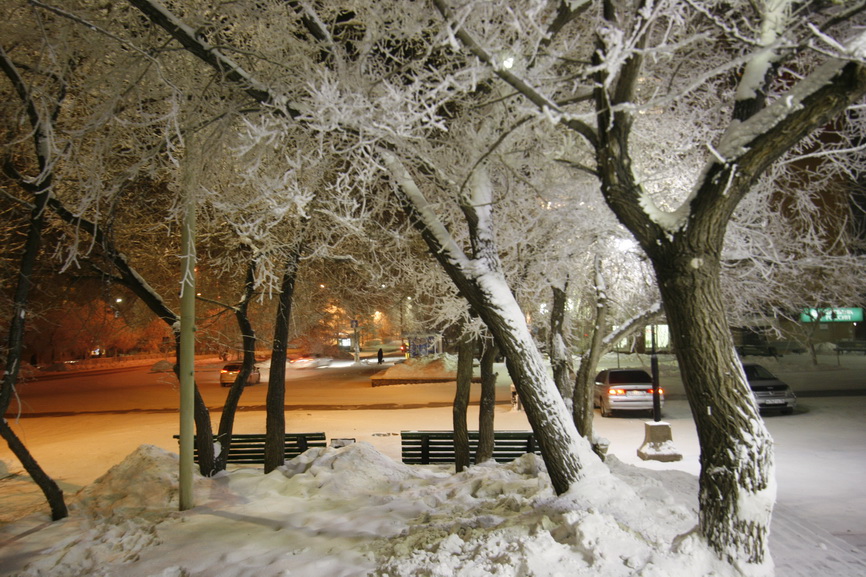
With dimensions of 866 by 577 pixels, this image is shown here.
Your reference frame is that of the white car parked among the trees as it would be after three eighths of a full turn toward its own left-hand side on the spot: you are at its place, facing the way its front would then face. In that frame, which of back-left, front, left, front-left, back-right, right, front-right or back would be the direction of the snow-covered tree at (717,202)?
front-left

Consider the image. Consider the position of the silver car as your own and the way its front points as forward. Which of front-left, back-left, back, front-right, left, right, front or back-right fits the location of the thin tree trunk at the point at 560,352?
back

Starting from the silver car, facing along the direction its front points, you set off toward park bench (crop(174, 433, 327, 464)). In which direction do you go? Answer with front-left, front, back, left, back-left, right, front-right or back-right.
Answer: back-left

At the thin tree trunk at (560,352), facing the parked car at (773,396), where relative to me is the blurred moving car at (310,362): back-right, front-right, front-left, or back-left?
front-left
